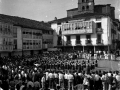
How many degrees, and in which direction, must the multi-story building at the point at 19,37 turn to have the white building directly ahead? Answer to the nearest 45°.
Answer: approximately 45° to its left

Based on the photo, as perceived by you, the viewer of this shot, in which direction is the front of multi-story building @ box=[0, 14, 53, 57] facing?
facing the viewer and to the right of the viewer
